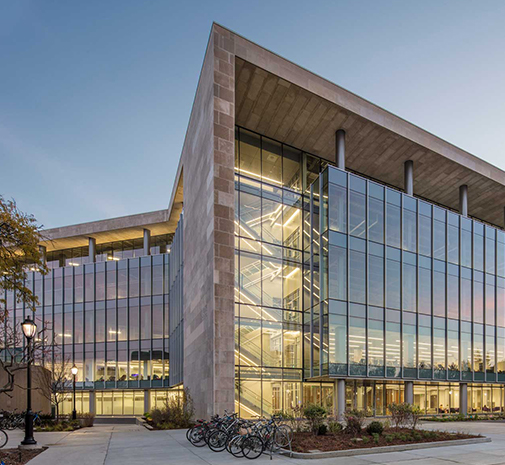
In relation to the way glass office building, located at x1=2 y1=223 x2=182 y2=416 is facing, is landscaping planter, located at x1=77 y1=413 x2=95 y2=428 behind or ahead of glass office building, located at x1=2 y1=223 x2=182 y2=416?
ahead

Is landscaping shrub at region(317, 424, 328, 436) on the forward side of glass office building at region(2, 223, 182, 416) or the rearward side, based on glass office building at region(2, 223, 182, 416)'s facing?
on the forward side

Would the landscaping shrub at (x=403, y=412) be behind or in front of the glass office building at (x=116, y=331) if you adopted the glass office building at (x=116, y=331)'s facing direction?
in front

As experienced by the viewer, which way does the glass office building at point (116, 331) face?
facing the viewer
